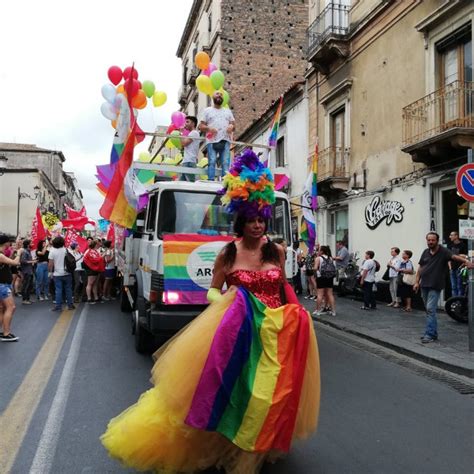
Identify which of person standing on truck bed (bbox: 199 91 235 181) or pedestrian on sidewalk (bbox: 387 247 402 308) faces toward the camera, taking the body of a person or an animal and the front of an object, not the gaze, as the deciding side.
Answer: the person standing on truck bed

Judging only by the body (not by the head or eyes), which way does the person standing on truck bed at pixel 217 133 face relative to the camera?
toward the camera

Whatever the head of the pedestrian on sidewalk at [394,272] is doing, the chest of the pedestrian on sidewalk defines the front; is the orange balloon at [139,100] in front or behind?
in front

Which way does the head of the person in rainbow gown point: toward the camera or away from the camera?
toward the camera

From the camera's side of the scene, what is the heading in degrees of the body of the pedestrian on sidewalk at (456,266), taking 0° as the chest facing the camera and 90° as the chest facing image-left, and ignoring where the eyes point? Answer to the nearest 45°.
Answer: approximately 45°

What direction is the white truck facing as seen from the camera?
toward the camera

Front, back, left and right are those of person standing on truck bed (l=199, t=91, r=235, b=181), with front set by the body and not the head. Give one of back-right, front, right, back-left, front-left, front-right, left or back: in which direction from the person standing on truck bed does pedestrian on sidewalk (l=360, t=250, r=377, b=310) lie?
back-left

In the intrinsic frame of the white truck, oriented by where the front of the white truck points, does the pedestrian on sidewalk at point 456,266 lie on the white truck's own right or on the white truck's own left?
on the white truck's own left
